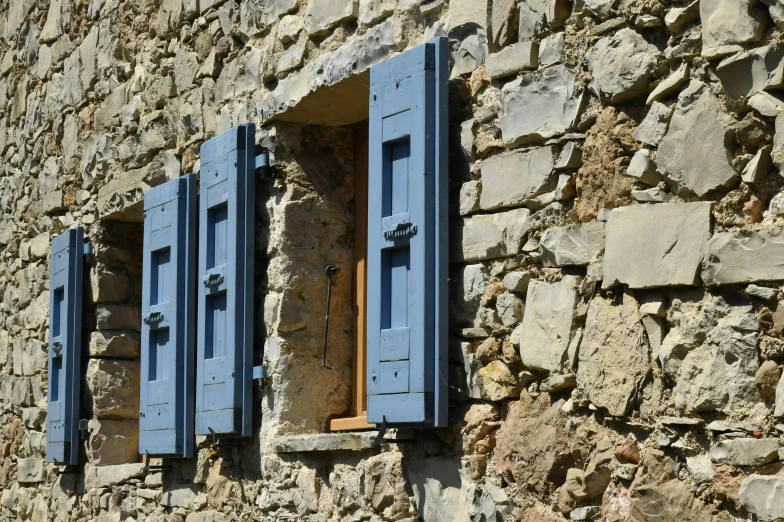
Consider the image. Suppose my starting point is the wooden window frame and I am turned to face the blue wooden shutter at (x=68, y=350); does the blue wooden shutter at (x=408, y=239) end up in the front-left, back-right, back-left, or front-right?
back-left

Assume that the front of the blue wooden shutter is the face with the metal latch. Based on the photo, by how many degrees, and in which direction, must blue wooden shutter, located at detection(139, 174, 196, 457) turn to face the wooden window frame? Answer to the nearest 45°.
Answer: approximately 90° to its left

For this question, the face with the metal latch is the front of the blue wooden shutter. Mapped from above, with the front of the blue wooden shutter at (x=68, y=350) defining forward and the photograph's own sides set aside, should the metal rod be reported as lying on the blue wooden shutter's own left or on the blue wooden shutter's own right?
on the blue wooden shutter's own left

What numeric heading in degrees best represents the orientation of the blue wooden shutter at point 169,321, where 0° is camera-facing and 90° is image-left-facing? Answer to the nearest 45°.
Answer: approximately 45°

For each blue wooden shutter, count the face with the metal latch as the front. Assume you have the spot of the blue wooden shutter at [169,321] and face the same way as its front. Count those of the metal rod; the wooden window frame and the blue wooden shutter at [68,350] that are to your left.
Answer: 2

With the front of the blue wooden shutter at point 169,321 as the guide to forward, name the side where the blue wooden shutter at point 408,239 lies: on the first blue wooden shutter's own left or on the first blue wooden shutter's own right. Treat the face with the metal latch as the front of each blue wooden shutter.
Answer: on the first blue wooden shutter's own left
